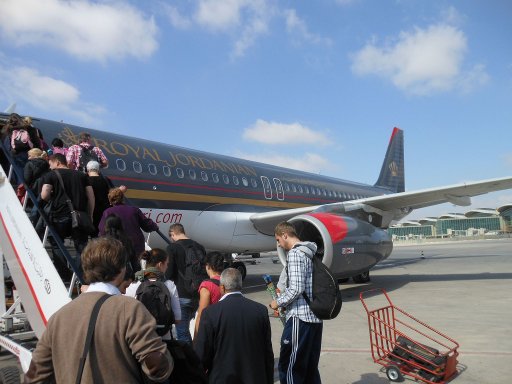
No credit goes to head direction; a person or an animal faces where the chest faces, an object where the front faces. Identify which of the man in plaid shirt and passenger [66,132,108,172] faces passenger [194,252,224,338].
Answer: the man in plaid shirt

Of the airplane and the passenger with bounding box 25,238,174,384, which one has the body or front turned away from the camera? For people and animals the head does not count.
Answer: the passenger

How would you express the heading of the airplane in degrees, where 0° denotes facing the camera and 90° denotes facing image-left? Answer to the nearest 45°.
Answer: approximately 45°

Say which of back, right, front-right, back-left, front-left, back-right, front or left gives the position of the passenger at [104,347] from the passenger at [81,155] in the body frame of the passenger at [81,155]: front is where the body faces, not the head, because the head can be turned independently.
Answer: back

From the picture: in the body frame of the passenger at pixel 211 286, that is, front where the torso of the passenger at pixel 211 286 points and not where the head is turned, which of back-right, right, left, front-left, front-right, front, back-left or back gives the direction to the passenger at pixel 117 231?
front-left

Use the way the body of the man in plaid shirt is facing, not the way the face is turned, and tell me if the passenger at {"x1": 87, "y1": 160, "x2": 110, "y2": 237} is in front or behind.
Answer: in front

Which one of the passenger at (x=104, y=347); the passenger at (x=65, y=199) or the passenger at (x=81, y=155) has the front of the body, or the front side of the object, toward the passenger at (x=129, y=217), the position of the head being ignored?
the passenger at (x=104, y=347)

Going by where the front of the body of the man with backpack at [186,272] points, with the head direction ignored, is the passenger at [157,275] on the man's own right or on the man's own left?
on the man's own left

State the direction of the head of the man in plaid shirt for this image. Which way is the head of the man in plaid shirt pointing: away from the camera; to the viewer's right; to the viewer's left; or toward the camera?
to the viewer's left

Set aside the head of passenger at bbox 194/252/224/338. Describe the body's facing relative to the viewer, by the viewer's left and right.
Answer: facing away from the viewer and to the left of the viewer

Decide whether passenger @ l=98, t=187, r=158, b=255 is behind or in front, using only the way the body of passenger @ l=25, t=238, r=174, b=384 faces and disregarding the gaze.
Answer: in front

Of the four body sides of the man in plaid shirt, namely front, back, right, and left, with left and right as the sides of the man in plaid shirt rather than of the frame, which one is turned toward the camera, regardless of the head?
left

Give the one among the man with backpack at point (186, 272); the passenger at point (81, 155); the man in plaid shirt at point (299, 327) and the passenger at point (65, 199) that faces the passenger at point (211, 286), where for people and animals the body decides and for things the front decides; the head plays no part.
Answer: the man in plaid shirt

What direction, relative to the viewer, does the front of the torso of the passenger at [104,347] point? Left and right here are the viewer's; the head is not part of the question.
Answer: facing away from the viewer

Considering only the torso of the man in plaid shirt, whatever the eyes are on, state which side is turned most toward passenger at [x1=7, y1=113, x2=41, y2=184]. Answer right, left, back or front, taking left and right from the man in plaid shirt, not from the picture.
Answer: front

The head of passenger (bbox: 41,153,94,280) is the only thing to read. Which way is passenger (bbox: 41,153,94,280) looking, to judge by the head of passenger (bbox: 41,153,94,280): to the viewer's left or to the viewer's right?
to the viewer's left
